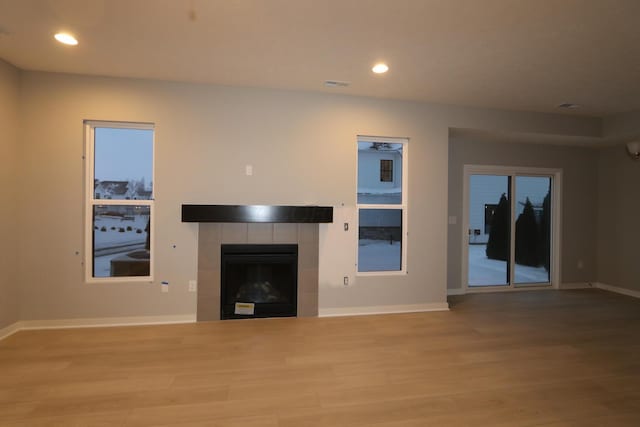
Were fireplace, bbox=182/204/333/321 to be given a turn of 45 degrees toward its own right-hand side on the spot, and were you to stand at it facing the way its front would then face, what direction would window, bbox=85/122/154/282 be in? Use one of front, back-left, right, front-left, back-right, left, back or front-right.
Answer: front-right

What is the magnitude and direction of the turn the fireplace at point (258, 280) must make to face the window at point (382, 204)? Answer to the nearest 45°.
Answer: approximately 90° to its left

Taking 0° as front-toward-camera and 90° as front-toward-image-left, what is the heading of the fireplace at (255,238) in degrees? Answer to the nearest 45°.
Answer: approximately 0°

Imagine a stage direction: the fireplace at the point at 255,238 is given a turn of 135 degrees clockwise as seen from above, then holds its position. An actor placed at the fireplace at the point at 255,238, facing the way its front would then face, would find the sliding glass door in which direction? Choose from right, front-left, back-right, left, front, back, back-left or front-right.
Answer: back-right

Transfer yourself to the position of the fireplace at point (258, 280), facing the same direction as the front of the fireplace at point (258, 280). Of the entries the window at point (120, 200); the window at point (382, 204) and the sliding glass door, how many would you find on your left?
2

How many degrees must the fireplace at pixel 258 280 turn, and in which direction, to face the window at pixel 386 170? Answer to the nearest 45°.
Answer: approximately 90° to its left

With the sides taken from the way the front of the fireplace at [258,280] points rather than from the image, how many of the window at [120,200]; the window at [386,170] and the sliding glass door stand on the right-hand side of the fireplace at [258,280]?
1

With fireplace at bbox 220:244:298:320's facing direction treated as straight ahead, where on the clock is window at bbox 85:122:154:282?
The window is roughly at 3 o'clock from the fireplace.
